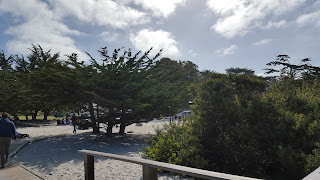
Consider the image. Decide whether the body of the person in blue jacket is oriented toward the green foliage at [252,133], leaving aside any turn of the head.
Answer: no
